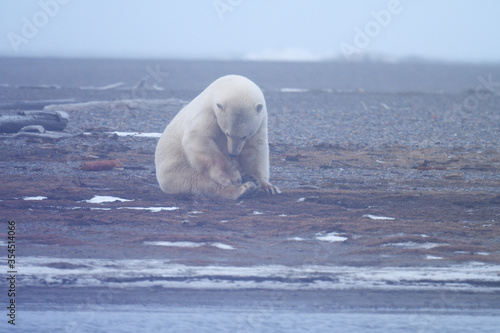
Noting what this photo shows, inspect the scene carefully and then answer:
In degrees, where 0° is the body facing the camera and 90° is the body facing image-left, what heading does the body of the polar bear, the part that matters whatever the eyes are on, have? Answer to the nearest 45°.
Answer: approximately 315°

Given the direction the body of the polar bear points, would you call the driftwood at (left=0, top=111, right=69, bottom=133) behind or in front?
behind
